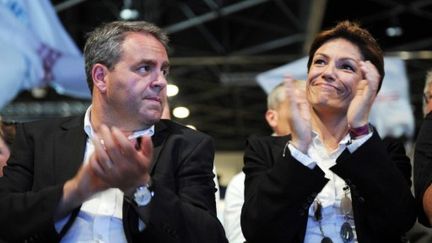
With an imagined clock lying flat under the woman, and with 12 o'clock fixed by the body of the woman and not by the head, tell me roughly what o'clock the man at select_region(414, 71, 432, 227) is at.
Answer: The man is roughly at 8 o'clock from the woman.

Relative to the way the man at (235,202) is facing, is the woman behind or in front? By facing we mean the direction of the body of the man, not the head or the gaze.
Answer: in front

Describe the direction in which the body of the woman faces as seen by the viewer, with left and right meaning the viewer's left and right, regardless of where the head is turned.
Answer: facing the viewer

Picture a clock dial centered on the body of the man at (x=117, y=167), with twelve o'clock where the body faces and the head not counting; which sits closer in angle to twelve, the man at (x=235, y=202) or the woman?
the woman

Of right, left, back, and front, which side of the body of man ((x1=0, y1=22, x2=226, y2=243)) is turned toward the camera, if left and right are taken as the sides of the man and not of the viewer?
front

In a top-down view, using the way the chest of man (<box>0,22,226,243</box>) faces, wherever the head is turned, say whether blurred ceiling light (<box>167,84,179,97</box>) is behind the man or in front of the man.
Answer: behind

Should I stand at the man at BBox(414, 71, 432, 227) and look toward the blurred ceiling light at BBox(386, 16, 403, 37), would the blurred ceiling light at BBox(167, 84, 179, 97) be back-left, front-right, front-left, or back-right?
front-left

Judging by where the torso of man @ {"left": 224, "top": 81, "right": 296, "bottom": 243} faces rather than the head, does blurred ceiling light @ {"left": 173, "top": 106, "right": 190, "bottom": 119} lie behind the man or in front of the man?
behind

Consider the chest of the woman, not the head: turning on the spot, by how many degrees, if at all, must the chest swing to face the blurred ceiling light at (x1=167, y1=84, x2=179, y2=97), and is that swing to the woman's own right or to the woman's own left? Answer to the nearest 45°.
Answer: approximately 180°
